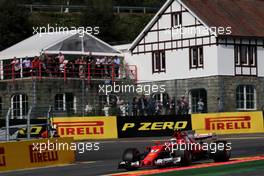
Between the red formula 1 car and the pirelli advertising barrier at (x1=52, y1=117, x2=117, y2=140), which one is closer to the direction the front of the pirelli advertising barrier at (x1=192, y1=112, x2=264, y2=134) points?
the red formula 1 car

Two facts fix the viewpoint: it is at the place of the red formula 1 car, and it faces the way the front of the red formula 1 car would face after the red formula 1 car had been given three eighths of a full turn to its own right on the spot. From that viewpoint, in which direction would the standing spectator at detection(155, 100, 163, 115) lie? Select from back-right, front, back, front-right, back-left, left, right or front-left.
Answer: front

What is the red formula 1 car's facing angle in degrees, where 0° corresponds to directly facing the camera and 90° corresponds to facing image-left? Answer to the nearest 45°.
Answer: approximately 45°

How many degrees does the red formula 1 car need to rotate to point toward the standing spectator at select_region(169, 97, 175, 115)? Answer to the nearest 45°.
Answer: approximately 135° to its right

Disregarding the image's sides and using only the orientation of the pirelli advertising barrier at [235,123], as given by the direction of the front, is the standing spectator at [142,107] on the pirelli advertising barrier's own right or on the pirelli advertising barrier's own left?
on the pirelli advertising barrier's own right

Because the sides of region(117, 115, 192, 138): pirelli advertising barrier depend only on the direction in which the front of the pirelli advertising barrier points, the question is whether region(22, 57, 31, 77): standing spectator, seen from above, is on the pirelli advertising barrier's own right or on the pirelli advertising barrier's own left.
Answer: on the pirelli advertising barrier's own right

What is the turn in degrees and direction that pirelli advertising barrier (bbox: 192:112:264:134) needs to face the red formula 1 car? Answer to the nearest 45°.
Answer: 0° — it already faces it
